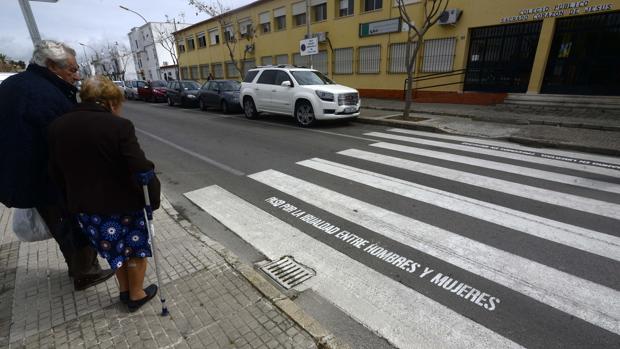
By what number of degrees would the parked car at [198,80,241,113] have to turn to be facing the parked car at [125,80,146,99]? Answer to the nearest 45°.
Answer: approximately 180°

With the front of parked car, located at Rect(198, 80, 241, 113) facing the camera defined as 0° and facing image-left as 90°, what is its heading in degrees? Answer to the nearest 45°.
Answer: approximately 315°

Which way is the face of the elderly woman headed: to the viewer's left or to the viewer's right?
to the viewer's right

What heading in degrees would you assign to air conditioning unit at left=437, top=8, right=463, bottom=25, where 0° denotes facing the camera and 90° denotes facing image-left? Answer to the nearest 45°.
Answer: approximately 45°

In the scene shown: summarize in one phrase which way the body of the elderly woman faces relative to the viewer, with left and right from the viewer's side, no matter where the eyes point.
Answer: facing away from the viewer and to the right of the viewer

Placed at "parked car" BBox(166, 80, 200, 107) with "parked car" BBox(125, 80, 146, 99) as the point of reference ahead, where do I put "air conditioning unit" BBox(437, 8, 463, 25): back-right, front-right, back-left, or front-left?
back-right

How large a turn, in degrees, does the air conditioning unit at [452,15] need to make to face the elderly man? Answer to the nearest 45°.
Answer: approximately 45° to its left

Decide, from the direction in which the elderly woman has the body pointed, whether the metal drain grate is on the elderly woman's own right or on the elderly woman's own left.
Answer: on the elderly woman's own right
